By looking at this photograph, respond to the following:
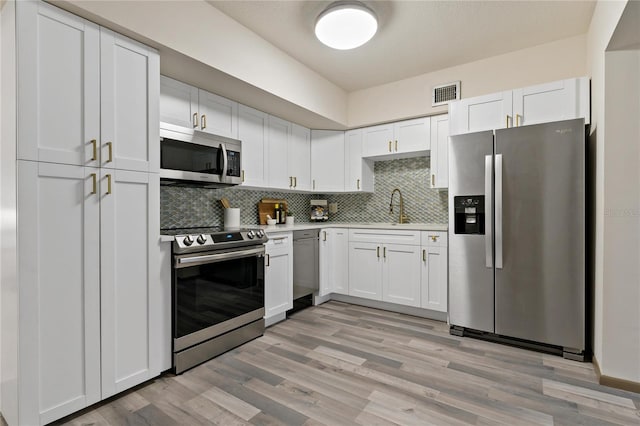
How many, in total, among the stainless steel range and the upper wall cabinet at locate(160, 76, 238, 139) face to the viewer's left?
0

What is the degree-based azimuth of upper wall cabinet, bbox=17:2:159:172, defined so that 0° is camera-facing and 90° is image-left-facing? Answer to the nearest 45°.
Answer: approximately 315°

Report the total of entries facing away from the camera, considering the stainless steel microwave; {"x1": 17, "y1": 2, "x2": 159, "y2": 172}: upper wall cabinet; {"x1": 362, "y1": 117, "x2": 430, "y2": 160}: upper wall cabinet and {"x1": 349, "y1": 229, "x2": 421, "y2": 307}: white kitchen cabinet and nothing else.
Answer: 0

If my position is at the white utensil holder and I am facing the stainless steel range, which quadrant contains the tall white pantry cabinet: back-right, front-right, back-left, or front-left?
front-right

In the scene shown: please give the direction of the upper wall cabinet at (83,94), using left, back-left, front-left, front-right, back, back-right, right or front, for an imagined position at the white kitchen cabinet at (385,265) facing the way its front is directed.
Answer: front

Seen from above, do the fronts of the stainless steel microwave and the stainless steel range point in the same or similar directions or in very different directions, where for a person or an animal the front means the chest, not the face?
same or similar directions

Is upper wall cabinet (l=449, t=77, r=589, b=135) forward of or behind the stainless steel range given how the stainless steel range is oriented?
forward

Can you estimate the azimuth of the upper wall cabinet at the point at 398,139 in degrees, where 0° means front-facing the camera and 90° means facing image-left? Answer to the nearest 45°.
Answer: approximately 45°

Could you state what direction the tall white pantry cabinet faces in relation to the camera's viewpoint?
facing the viewer and to the right of the viewer

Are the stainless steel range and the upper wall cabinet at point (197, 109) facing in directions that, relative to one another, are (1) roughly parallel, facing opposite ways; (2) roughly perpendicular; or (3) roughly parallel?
roughly parallel
